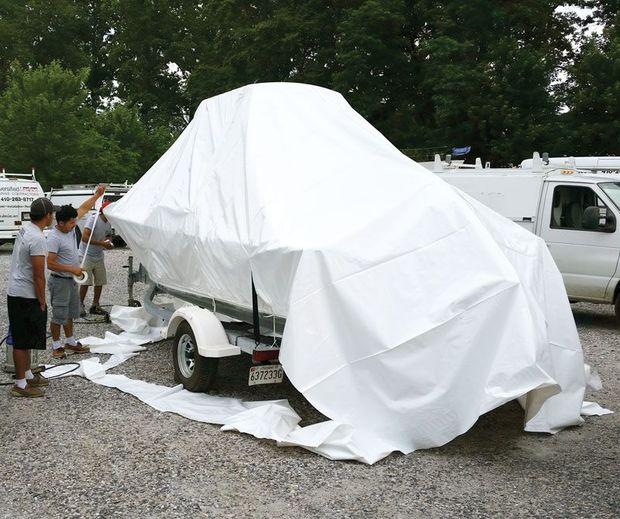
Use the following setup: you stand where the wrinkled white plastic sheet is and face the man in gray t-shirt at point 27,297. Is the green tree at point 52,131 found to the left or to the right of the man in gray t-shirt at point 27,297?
right

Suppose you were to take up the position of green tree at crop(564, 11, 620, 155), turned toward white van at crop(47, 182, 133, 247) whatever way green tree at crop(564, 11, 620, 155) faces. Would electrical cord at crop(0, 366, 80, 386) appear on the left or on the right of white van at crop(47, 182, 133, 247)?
left

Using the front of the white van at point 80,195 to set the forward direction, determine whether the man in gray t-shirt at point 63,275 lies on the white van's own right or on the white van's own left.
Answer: on the white van's own right

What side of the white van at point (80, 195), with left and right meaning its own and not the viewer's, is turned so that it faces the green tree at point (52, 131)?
left

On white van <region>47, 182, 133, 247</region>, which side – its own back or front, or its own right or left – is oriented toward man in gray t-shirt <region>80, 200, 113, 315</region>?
right
